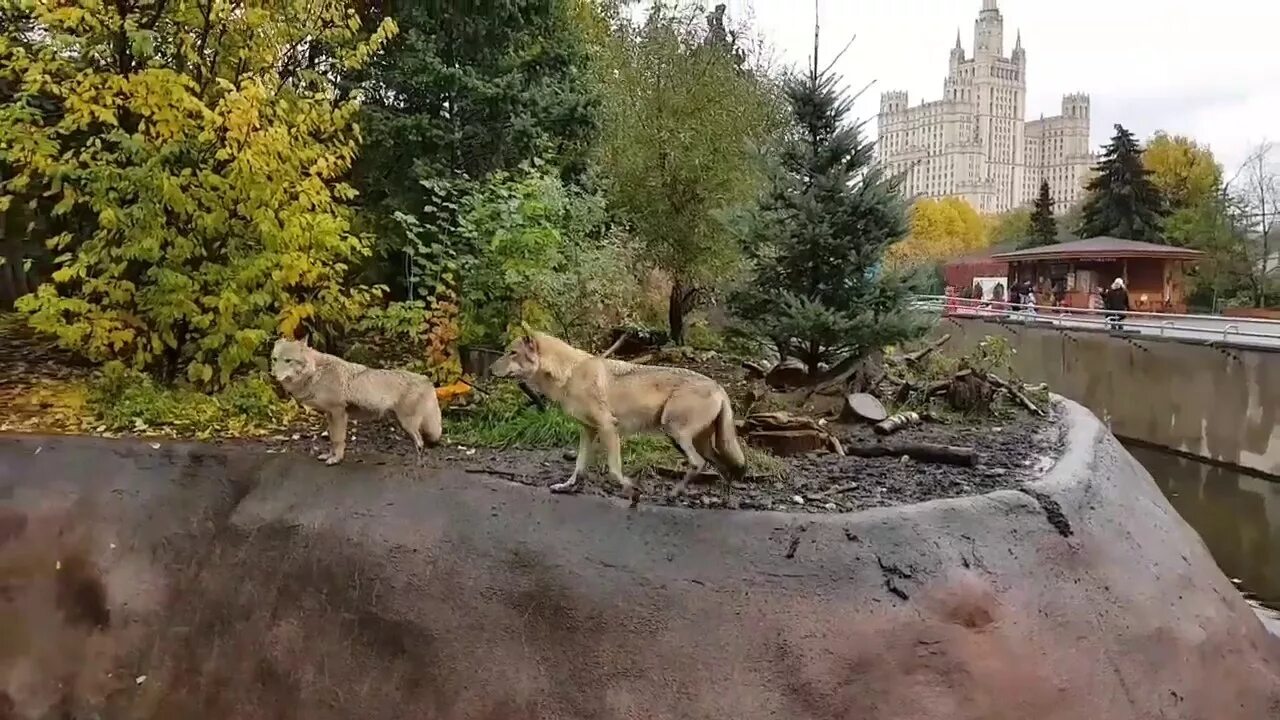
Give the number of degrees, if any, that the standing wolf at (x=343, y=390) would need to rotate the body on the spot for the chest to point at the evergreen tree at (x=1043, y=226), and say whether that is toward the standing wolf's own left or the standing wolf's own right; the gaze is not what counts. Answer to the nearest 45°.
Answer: approximately 135° to the standing wolf's own right

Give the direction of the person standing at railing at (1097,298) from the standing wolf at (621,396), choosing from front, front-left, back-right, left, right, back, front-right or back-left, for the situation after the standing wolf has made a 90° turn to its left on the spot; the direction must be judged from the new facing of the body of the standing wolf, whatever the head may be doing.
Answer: back-left

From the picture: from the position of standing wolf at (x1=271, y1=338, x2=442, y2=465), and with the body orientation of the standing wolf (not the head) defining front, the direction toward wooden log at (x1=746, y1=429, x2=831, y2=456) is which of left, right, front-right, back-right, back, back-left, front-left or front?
back

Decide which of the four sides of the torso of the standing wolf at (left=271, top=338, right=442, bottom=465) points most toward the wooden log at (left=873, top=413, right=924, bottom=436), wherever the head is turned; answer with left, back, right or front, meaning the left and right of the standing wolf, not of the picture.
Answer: back

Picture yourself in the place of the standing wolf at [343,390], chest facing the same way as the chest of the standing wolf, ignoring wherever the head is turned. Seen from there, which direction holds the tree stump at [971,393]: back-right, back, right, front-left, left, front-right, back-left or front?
back

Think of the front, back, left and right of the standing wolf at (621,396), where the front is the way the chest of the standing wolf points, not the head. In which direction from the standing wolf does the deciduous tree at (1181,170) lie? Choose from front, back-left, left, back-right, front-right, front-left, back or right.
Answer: back-right

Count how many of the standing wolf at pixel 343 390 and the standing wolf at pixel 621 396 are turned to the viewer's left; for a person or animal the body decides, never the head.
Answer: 2

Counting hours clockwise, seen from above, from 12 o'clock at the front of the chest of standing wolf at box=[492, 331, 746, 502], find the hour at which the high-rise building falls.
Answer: The high-rise building is roughly at 4 o'clock from the standing wolf.

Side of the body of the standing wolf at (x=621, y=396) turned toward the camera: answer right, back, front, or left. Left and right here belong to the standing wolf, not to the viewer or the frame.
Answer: left

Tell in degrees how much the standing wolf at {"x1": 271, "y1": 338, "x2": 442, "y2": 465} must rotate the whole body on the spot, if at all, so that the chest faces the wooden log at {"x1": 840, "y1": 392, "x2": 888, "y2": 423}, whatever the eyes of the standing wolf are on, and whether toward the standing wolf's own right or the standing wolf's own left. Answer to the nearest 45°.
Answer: approximately 180°

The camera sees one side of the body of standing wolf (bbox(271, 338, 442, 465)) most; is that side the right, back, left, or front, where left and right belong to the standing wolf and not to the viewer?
left

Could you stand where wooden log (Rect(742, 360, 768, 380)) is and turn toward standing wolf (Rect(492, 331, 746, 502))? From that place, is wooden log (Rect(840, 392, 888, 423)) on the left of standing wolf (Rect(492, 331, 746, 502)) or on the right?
left

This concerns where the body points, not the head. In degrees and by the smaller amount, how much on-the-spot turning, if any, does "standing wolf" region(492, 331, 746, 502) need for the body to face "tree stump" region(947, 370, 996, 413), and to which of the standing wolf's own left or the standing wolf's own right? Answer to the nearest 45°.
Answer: approximately 135° to the standing wolf's own right

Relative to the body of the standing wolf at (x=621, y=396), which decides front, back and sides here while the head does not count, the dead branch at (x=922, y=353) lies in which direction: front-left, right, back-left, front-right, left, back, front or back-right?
back-right
